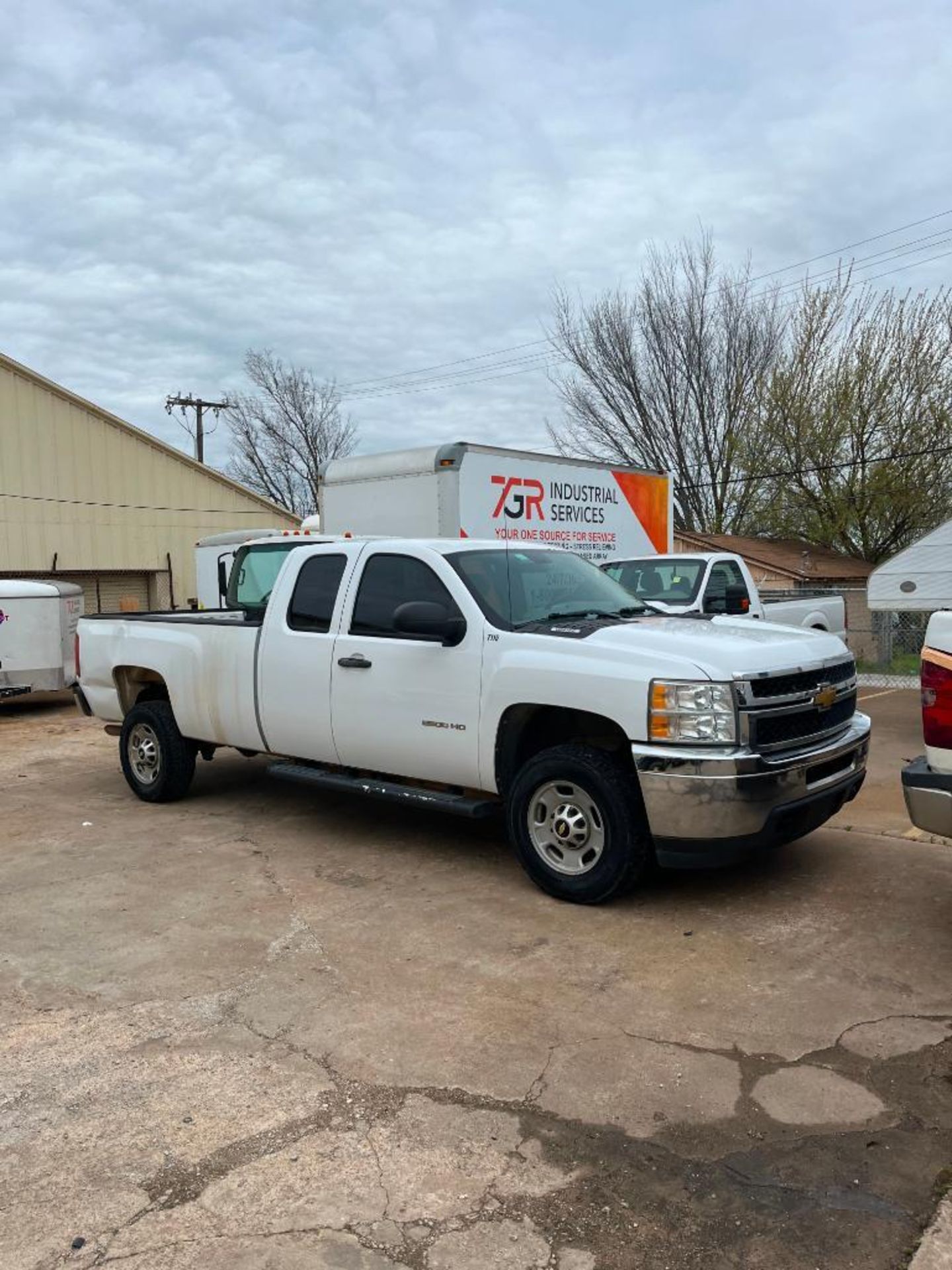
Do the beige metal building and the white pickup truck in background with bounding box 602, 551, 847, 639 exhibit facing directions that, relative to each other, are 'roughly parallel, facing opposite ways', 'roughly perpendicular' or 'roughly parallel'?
roughly perpendicular

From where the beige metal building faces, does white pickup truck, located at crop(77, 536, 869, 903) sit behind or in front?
in front

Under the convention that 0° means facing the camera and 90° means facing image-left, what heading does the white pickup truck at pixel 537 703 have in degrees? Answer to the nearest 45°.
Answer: approximately 315°

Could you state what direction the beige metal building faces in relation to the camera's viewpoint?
facing the viewer

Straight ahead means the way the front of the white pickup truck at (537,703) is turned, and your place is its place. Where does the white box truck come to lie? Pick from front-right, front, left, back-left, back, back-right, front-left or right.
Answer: back-left

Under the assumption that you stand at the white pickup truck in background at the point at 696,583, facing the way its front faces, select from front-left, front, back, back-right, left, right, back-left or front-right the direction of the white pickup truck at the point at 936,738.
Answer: front-left

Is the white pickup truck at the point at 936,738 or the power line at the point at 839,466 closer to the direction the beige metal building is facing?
the white pickup truck

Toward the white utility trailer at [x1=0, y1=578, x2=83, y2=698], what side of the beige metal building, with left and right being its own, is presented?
front

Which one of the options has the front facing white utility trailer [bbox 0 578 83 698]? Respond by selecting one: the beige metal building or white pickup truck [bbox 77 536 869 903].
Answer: the beige metal building

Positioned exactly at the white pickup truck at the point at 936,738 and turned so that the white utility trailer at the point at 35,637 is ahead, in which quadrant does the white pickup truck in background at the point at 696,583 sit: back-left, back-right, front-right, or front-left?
front-right

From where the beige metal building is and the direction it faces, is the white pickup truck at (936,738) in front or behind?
in front

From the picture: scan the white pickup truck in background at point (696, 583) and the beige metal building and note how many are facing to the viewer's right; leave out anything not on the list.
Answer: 0

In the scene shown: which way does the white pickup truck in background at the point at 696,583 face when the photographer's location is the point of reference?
facing the viewer and to the left of the viewer
